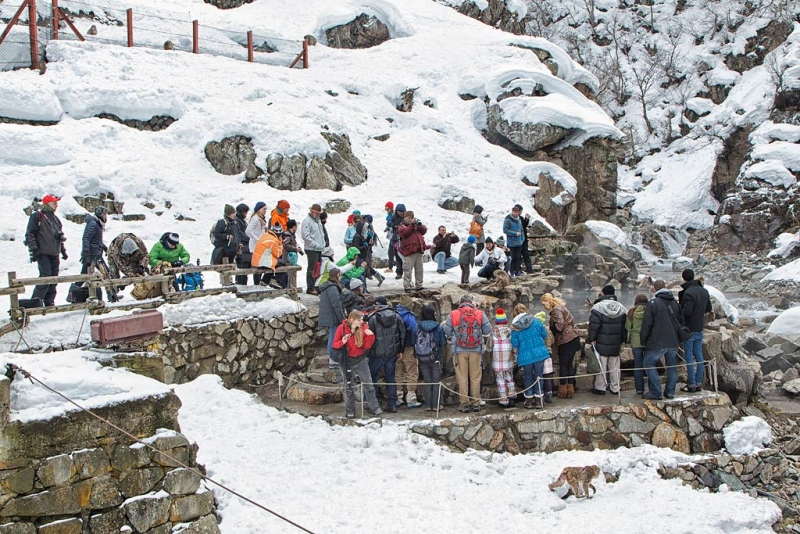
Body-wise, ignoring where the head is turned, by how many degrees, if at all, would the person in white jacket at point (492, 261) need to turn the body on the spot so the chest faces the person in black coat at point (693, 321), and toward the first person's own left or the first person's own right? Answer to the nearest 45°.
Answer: approximately 90° to the first person's own left

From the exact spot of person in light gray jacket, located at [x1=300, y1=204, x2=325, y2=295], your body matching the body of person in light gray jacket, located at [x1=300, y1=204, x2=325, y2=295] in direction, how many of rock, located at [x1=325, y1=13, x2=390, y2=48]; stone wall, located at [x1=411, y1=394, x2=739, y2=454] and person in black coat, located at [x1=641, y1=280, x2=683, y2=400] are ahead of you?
2

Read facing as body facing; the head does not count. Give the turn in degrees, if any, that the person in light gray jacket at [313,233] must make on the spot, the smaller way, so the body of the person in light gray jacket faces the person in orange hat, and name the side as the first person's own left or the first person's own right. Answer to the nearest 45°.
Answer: approximately 180°

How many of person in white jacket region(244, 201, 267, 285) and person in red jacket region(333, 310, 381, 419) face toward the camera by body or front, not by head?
1

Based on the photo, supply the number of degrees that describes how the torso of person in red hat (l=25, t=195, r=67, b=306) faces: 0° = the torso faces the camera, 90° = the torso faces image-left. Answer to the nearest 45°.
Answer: approximately 315°

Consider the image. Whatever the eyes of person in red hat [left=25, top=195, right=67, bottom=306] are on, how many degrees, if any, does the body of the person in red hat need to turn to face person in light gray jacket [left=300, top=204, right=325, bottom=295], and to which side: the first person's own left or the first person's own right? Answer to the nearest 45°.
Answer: approximately 45° to the first person's own left

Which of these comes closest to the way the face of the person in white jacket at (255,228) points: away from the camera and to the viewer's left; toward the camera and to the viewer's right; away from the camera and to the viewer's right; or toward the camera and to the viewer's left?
toward the camera and to the viewer's right

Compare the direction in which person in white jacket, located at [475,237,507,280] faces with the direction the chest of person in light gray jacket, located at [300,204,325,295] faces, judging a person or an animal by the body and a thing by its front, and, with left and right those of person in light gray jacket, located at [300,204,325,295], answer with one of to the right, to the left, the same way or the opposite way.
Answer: to the right

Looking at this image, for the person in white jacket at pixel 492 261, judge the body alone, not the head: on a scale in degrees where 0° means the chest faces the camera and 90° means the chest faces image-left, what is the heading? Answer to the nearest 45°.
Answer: approximately 45°

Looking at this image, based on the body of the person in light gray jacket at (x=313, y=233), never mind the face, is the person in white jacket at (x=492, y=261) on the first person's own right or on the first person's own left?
on the first person's own left

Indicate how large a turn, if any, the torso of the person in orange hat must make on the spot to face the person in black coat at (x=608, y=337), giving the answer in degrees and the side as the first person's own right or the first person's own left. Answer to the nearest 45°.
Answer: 0° — they already face them
